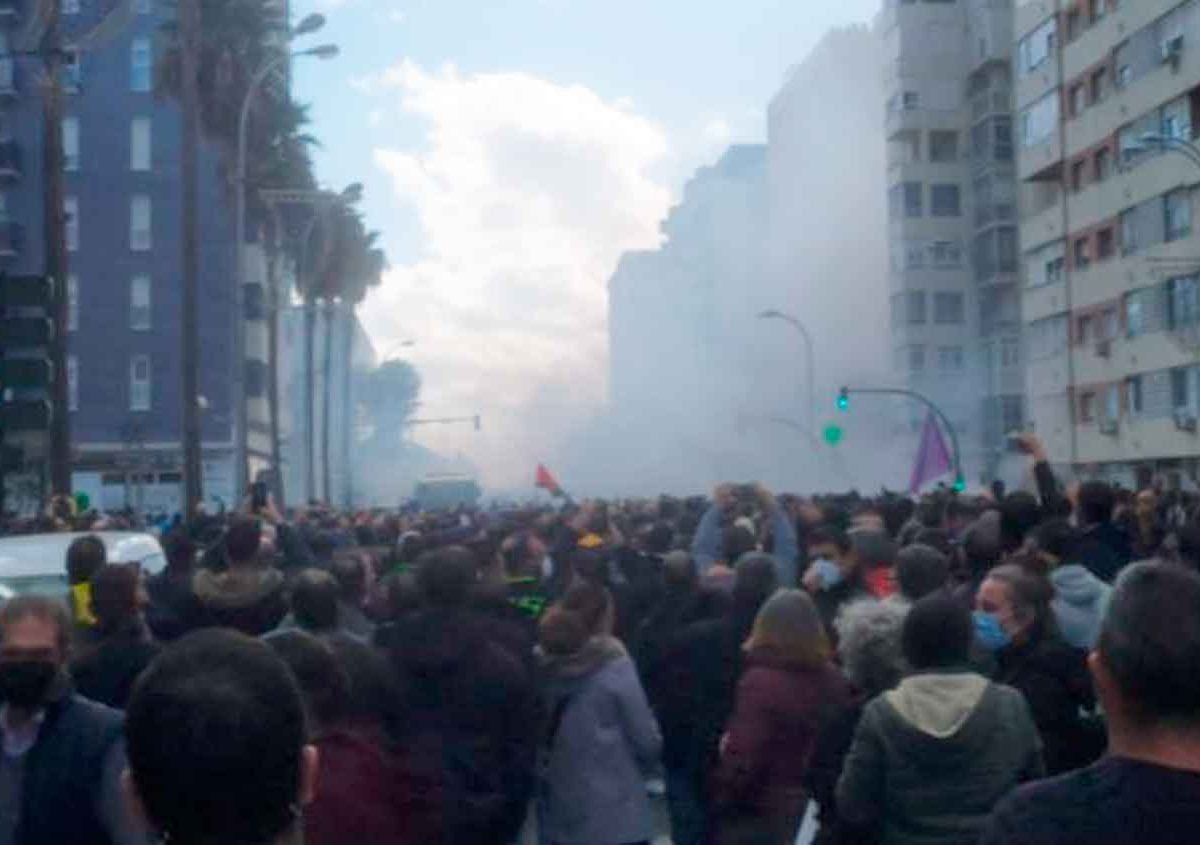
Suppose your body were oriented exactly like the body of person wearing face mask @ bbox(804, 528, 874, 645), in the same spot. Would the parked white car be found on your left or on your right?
on your right

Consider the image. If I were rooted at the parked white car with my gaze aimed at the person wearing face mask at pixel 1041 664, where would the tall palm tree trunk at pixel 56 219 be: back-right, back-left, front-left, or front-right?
back-left

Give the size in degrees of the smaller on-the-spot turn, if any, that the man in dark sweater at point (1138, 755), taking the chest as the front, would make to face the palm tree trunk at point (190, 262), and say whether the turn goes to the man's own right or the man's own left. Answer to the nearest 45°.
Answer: approximately 45° to the man's own left

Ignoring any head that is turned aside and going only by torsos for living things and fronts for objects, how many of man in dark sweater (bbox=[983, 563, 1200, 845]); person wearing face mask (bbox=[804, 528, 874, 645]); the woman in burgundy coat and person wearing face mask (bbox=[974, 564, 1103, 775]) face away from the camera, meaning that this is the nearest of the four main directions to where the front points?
2

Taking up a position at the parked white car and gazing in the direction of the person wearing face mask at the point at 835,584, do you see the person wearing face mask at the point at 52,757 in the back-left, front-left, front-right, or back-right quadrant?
front-right

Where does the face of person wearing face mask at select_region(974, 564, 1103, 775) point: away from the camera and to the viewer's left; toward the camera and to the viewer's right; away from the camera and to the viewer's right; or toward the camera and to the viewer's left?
toward the camera and to the viewer's left

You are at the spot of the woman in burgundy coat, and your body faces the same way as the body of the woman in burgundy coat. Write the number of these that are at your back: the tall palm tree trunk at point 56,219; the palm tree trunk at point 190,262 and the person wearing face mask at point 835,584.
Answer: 0

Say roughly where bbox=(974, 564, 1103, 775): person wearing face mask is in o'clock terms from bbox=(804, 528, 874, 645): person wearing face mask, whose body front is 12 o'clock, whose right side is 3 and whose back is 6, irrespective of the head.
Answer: bbox=(974, 564, 1103, 775): person wearing face mask is roughly at 10 o'clock from bbox=(804, 528, 874, 645): person wearing face mask.

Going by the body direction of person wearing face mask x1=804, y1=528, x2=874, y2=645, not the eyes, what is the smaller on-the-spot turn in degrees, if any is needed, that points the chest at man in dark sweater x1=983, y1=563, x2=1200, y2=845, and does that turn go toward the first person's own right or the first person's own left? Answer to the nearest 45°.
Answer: approximately 45° to the first person's own left

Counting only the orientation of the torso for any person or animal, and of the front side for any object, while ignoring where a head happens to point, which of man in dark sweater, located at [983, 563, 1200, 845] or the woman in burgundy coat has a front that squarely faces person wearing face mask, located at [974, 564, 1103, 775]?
the man in dark sweater

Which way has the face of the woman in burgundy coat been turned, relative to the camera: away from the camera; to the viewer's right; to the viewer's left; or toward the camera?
away from the camera

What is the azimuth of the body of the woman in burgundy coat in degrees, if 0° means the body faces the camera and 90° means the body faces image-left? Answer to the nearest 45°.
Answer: approximately 180°

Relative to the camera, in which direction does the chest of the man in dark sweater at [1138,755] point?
away from the camera

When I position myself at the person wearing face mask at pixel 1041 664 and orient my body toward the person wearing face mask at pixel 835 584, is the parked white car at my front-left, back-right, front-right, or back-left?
front-left

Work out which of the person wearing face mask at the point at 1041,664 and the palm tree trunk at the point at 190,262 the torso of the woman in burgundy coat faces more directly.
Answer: the palm tree trunk

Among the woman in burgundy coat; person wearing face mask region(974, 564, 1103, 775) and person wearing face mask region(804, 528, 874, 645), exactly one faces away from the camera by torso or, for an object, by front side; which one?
the woman in burgundy coat

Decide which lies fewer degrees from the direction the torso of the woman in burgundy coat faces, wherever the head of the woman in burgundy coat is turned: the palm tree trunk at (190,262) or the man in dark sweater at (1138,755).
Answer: the palm tree trunk

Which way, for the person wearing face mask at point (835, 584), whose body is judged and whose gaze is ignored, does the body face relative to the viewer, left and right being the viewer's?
facing the viewer and to the left of the viewer
